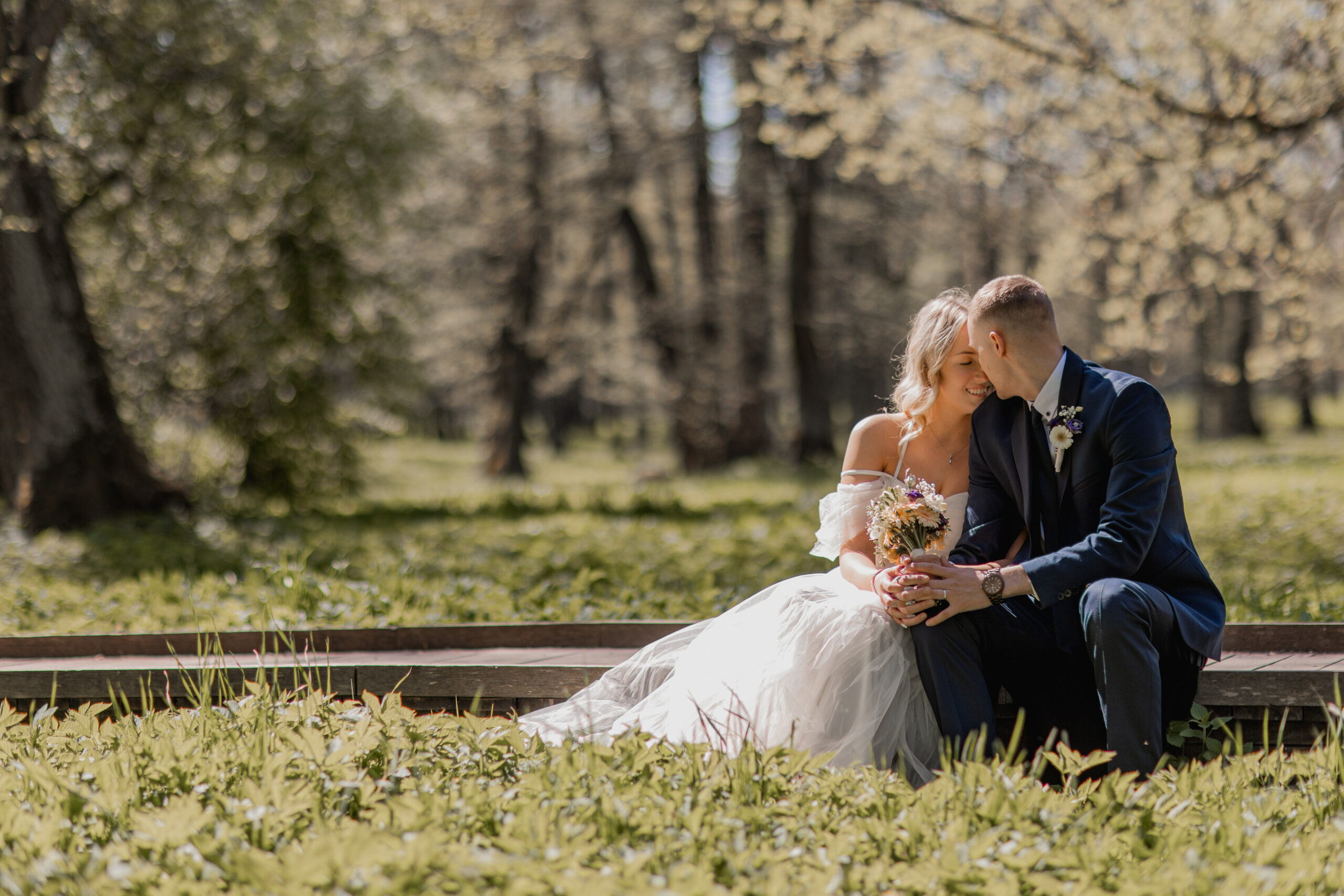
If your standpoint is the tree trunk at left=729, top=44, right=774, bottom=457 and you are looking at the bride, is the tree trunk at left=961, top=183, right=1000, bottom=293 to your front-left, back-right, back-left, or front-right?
back-left

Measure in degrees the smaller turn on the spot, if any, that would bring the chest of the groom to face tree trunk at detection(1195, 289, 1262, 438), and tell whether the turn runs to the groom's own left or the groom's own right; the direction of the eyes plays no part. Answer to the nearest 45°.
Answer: approximately 135° to the groom's own right

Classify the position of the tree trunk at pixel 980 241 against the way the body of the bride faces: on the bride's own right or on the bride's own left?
on the bride's own left

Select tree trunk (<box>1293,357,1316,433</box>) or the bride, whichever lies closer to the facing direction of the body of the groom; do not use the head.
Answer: the bride

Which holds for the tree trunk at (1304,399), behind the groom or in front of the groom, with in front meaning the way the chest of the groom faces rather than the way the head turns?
behind

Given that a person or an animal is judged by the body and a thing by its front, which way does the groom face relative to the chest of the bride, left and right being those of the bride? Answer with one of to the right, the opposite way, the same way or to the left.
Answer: to the right

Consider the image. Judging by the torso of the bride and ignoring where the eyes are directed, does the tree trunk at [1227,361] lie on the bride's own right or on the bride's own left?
on the bride's own left

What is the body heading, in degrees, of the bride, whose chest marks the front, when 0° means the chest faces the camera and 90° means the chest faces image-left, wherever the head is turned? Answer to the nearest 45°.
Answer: approximately 315°

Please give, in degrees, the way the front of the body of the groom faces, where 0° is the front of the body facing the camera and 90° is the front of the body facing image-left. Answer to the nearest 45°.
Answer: approximately 45°

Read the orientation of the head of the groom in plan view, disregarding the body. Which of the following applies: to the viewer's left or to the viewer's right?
to the viewer's left

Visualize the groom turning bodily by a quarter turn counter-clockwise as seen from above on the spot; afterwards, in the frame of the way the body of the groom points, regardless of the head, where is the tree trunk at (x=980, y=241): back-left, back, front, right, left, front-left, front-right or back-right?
back-left

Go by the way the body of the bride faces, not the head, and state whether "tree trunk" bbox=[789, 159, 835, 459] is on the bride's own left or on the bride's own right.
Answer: on the bride's own left

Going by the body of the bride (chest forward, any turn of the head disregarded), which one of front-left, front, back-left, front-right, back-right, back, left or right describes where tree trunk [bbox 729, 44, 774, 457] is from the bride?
back-left
